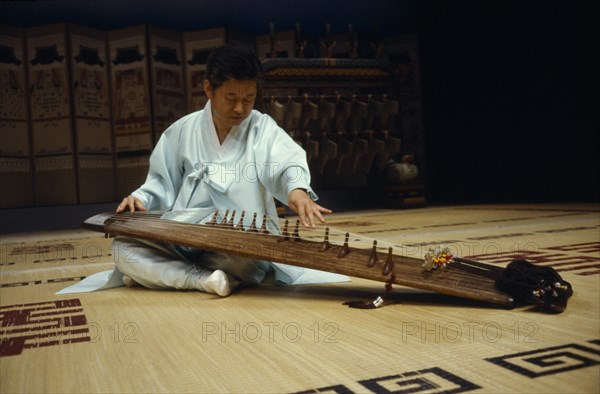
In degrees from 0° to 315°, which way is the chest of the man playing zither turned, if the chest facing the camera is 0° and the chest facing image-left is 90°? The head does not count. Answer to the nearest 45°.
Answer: approximately 0°
